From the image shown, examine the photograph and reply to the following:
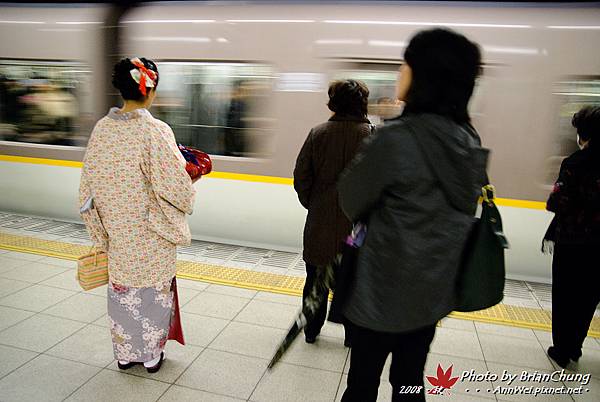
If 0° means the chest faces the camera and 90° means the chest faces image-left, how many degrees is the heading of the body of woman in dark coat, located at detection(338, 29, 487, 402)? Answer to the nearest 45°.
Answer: approximately 135°

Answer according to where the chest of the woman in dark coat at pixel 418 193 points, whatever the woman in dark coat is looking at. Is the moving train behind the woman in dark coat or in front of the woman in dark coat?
in front

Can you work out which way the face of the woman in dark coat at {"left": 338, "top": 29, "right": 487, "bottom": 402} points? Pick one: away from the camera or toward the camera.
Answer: away from the camera

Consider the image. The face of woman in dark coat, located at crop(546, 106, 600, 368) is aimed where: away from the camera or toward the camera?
away from the camera

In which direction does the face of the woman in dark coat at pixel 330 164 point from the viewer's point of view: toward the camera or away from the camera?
away from the camera

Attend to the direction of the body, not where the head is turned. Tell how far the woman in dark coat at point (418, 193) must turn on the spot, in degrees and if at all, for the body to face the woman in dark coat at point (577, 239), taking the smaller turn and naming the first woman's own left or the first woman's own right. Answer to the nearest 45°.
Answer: approximately 90° to the first woman's own right

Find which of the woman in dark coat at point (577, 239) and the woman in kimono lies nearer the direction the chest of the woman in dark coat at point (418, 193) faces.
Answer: the woman in kimono

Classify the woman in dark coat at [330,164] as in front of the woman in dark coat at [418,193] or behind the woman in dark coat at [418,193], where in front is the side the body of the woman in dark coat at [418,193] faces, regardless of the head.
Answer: in front

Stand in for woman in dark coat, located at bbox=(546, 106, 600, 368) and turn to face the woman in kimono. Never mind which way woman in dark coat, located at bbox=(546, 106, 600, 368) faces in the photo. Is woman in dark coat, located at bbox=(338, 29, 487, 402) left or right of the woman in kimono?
left

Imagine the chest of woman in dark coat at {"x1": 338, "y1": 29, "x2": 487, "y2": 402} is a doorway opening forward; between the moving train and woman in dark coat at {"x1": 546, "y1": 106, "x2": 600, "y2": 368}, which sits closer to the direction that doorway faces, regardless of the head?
the moving train
